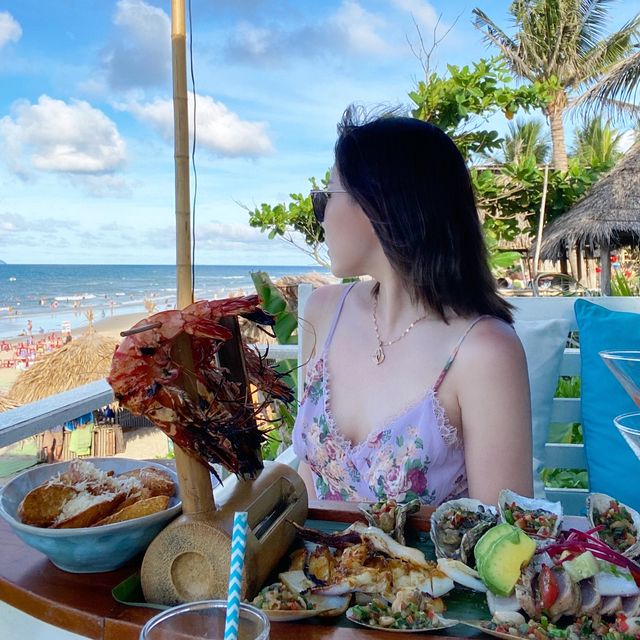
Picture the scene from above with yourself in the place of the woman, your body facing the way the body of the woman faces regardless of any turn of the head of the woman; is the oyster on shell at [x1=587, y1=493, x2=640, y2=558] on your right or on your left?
on your left

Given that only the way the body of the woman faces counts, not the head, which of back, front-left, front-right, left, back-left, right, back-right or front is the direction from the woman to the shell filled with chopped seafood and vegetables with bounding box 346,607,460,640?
front-left

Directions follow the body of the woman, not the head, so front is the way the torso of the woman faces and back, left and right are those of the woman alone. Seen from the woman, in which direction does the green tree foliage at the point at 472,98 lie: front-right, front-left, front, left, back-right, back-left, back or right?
back-right

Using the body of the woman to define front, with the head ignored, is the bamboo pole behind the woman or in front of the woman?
in front

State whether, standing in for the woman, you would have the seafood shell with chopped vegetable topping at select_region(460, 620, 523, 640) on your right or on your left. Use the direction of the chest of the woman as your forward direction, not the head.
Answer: on your left

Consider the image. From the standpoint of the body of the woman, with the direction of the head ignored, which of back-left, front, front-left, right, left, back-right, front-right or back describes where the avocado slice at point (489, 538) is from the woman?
front-left

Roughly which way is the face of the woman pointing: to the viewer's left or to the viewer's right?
to the viewer's left

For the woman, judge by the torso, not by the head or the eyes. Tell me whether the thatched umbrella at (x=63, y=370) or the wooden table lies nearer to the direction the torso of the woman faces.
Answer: the wooden table

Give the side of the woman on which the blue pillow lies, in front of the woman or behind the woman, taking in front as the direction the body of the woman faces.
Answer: behind

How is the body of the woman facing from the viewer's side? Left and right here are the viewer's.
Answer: facing the viewer and to the left of the viewer

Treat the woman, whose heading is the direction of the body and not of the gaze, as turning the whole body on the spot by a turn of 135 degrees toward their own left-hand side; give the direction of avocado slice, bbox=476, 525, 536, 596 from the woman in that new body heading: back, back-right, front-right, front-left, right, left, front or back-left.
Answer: right

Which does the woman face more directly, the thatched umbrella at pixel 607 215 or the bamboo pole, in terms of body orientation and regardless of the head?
the bamboo pole
